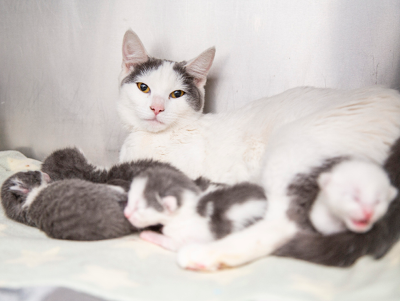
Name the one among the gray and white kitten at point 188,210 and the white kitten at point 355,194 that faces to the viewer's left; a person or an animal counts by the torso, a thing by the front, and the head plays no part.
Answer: the gray and white kitten

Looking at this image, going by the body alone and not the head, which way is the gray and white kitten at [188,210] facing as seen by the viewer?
to the viewer's left

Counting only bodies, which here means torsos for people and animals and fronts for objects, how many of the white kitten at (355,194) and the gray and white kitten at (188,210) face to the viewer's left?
1

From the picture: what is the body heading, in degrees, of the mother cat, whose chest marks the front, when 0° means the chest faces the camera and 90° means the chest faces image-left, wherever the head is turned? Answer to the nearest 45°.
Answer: approximately 90°

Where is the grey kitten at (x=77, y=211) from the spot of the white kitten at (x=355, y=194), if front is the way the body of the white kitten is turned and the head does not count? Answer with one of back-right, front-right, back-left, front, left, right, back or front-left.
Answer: back-right

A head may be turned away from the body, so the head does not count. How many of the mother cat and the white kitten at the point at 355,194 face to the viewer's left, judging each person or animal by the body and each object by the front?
1
